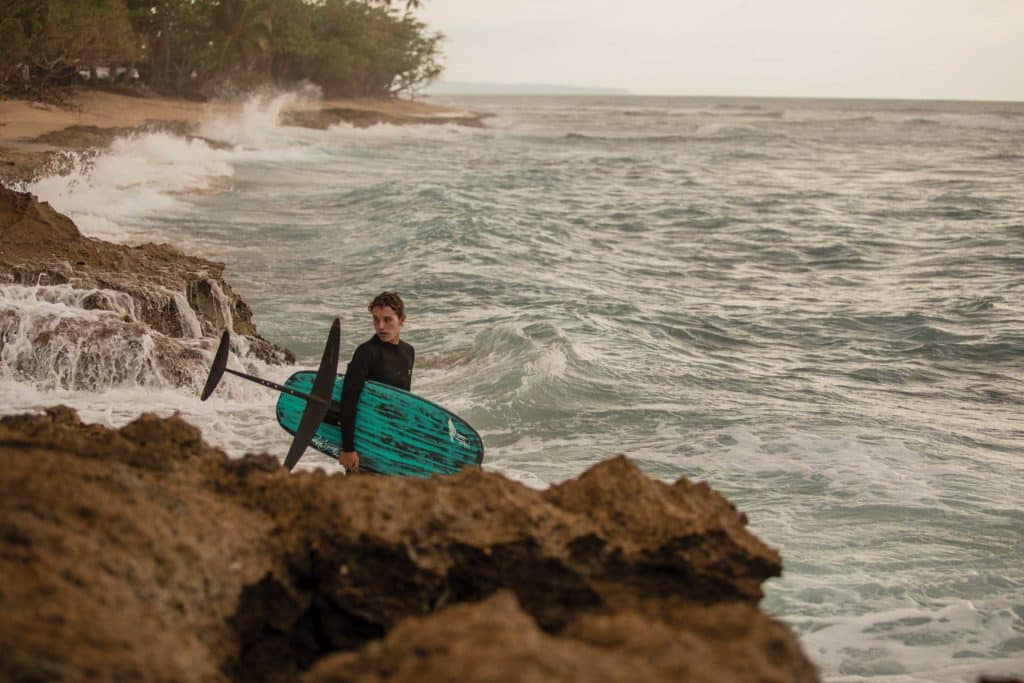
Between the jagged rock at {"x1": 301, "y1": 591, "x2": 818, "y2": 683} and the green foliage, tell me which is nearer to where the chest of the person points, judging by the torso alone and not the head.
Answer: the jagged rock
